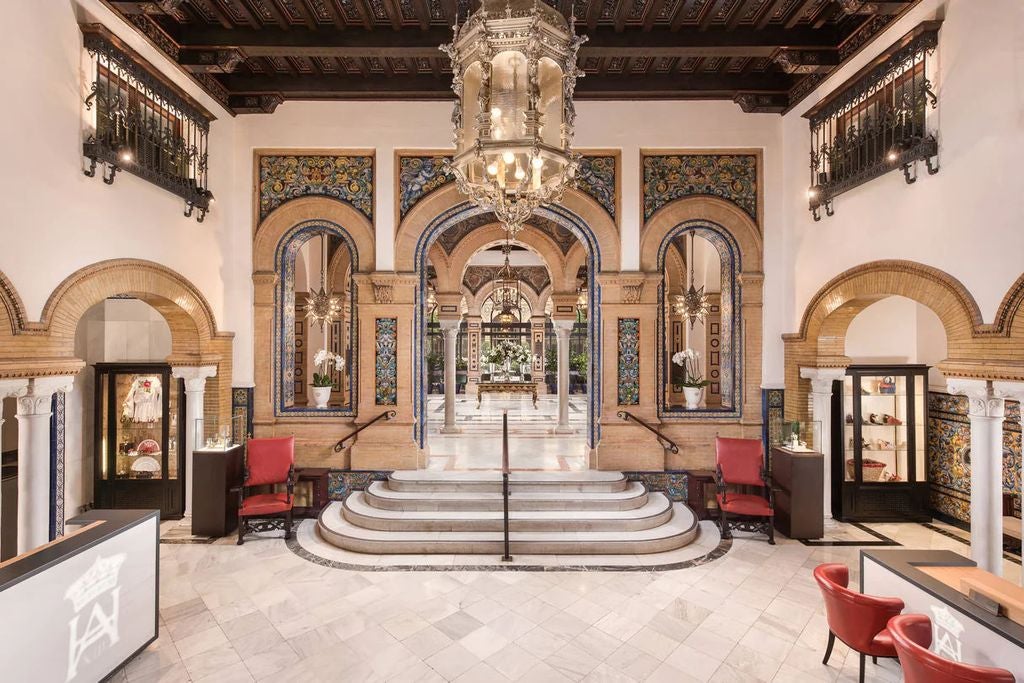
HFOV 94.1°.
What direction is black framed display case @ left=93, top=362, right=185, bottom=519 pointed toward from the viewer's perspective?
toward the camera

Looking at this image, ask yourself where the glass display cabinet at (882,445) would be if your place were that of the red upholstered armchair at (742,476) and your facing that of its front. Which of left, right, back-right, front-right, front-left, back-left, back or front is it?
back-left

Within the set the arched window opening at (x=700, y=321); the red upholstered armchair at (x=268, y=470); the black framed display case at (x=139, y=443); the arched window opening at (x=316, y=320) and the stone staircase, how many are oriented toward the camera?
5

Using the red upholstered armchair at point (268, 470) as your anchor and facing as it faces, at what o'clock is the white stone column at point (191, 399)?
The white stone column is roughly at 4 o'clock from the red upholstered armchair.

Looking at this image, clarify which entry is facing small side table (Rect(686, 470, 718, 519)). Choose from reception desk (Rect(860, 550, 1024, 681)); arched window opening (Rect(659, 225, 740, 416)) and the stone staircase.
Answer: the arched window opening

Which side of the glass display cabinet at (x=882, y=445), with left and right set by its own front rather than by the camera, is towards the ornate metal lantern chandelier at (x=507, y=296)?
right

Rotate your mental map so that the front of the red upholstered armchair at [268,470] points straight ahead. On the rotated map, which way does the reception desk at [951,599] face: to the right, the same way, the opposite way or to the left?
to the right

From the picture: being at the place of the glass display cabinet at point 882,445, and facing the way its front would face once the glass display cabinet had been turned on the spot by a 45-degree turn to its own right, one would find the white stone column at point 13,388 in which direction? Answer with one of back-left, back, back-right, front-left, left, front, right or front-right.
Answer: front

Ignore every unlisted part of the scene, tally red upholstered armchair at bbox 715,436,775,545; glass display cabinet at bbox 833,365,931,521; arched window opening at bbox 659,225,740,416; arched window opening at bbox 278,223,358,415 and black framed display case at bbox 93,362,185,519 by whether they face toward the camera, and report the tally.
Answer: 5

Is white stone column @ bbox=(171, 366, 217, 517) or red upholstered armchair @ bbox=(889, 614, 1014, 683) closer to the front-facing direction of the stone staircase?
the red upholstered armchair

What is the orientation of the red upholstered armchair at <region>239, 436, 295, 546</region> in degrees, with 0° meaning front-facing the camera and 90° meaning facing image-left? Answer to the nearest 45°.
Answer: approximately 0°

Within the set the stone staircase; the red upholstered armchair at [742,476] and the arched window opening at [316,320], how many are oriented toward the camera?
3

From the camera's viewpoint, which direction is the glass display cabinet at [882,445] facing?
toward the camera

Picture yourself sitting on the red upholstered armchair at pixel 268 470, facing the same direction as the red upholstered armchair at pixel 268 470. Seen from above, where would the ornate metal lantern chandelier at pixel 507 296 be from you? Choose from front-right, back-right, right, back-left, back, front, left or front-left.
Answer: back-left

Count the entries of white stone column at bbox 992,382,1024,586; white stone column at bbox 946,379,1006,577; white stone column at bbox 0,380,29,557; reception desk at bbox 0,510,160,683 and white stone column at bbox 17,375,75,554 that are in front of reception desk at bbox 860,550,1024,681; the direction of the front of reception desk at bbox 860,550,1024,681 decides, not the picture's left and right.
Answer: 3

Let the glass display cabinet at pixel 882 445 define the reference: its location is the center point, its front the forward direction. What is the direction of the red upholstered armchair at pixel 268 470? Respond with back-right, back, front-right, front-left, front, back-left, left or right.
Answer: front-right

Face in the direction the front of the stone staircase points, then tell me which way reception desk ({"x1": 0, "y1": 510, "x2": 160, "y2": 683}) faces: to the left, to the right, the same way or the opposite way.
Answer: to the left

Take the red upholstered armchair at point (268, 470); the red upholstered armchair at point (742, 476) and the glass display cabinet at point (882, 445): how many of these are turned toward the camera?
3

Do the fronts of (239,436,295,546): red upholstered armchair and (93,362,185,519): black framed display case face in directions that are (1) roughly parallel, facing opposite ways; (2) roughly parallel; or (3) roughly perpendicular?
roughly parallel
